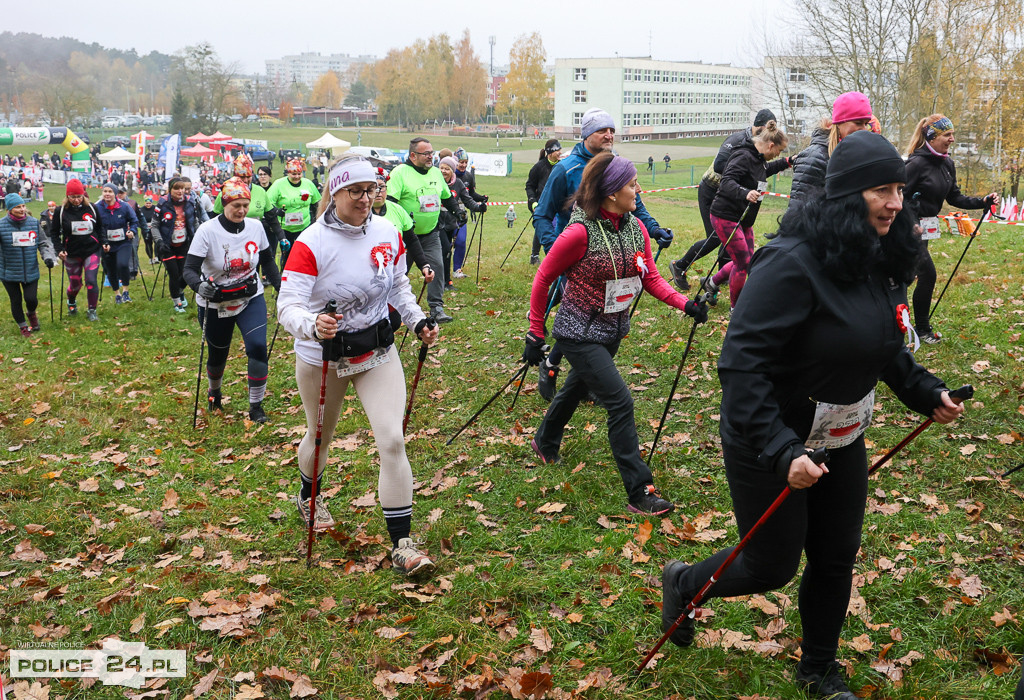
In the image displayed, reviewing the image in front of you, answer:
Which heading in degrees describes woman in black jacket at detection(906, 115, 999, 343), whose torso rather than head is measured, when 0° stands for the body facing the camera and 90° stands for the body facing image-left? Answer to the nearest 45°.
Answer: approximately 315°

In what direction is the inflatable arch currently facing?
toward the camera

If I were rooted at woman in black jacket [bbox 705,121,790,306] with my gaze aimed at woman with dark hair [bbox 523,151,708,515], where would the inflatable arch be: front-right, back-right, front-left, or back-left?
back-right

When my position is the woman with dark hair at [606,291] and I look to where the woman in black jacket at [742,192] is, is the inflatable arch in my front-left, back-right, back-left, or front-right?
front-left

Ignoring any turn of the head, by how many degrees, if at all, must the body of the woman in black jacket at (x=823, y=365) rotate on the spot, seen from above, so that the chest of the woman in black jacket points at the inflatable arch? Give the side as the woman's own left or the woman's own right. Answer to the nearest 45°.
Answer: approximately 180°

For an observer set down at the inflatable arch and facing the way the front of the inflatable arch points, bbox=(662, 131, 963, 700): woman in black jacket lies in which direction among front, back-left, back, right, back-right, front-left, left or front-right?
front

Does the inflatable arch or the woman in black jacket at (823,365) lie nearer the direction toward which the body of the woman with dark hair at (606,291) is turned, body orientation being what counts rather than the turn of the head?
the woman in black jacket

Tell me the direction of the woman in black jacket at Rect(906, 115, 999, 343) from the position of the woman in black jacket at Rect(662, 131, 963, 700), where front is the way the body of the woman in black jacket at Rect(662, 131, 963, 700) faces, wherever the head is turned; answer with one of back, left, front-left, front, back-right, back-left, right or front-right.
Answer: back-left
